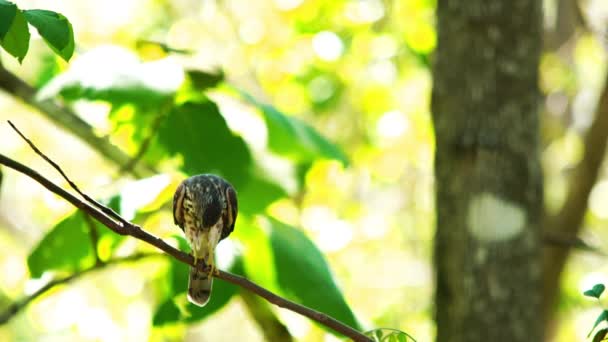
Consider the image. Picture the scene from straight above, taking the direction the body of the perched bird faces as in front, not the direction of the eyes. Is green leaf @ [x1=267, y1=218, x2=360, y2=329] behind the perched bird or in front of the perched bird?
behind

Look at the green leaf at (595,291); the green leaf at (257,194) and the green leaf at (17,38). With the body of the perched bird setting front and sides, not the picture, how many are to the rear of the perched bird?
1
